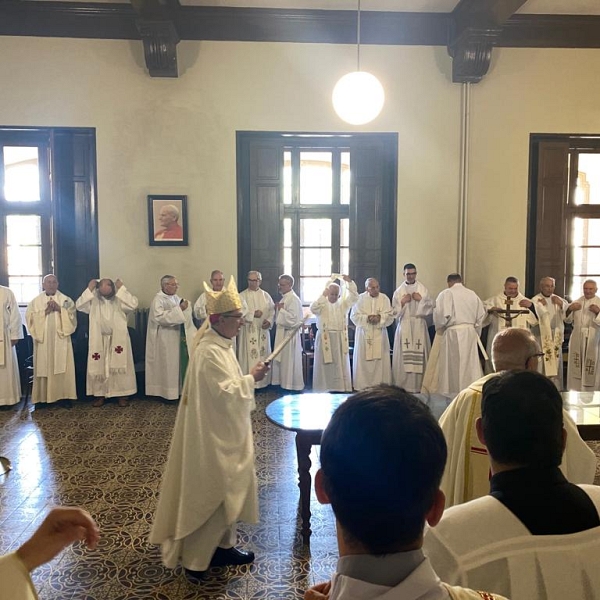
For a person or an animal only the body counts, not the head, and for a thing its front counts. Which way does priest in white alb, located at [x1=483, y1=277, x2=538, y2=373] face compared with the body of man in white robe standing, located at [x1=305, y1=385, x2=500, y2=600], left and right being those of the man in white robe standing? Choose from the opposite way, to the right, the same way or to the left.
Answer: the opposite way

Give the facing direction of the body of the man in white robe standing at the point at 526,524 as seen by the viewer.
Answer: away from the camera

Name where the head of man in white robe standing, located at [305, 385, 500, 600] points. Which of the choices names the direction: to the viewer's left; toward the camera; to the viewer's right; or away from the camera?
away from the camera

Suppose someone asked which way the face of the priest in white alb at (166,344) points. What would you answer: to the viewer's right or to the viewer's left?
to the viewer's right

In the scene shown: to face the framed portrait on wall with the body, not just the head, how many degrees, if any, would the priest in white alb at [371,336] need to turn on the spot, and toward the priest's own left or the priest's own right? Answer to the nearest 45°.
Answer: approximately 90° to the priest's own right

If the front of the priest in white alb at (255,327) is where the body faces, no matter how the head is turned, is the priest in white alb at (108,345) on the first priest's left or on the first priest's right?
on the first priest's right

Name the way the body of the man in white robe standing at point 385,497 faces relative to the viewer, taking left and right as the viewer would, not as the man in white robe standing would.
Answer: facing away from the viewer

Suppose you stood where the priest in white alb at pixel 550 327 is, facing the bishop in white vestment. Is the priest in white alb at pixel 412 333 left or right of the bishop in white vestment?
right

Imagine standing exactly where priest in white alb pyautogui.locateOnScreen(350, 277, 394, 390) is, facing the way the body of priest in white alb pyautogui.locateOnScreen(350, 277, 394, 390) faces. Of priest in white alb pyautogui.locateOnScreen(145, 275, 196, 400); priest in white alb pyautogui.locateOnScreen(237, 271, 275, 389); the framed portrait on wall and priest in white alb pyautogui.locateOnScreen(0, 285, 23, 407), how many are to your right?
4
